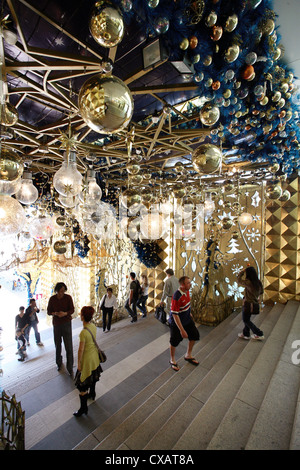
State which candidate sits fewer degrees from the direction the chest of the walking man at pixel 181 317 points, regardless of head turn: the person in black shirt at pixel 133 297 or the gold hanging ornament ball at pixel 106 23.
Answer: the gold hanging ornament ball

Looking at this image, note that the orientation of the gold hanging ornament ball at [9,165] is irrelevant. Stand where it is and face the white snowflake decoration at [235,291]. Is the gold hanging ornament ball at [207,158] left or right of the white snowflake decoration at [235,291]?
right

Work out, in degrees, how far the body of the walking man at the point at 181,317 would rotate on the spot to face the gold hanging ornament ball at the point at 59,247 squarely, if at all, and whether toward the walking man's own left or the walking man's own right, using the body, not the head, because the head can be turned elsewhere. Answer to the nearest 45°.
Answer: approximately 135° to the walking man's own right

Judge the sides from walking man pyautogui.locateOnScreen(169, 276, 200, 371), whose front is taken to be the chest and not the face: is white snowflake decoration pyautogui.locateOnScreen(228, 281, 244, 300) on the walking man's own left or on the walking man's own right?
on the walking man's own left

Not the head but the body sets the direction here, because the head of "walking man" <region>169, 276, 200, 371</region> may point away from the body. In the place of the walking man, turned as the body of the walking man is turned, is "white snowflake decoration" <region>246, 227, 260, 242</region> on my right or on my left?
on my left

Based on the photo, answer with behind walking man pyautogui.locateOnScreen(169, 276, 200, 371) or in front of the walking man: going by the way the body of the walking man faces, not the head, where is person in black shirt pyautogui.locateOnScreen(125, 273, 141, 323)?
behind

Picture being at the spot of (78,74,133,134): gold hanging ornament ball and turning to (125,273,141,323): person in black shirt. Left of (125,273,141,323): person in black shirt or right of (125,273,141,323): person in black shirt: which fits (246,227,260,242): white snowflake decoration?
right
